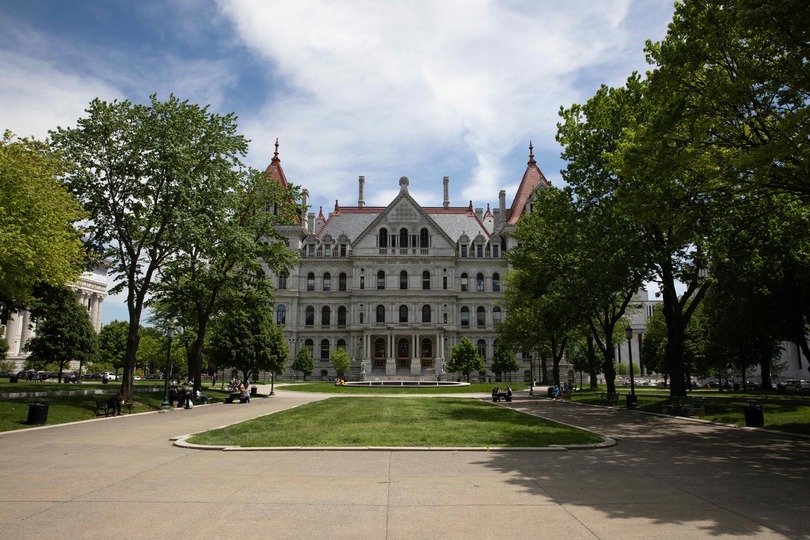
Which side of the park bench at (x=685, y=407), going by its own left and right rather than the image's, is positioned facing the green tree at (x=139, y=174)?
front

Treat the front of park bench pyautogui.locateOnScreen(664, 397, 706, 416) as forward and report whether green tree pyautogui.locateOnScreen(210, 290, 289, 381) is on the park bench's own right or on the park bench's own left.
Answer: on the park bench's own right

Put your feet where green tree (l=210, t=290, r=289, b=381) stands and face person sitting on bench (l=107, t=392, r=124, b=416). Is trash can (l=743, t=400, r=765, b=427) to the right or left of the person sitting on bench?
left

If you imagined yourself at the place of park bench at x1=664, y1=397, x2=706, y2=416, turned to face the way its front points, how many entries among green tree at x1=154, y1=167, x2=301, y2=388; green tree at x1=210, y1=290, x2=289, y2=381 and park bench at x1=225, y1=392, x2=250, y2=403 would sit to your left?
0

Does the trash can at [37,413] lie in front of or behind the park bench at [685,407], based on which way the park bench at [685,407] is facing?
in front

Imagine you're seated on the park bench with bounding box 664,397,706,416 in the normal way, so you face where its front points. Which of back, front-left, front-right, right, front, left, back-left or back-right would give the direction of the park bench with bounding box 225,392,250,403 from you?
front-right

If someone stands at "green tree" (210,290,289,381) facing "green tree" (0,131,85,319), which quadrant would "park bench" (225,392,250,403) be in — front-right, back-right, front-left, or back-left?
front-left

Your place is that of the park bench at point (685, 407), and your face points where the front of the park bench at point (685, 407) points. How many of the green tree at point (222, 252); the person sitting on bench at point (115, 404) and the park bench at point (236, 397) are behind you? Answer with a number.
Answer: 0

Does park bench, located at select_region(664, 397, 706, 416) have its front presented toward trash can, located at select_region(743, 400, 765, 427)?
no

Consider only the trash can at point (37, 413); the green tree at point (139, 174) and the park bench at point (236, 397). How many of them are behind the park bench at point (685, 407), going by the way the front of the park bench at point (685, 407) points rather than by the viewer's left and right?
0

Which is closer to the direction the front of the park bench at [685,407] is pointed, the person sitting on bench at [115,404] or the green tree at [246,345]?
the person sitting on bench

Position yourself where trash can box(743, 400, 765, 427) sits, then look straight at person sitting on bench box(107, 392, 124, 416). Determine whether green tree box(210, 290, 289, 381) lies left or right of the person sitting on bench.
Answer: right

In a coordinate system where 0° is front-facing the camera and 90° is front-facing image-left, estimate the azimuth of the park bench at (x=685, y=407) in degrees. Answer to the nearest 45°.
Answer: approximately 45°

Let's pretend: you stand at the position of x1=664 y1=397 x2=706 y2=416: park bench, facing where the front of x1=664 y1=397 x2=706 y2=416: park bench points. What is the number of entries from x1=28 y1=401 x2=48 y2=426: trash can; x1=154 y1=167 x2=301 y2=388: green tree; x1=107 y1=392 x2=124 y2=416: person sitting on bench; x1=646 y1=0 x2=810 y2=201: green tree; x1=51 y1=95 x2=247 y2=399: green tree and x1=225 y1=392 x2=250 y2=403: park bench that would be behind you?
0

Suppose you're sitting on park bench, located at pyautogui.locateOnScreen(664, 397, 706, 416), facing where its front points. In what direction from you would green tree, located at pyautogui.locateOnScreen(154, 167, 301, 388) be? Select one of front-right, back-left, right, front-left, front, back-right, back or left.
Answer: front-right
